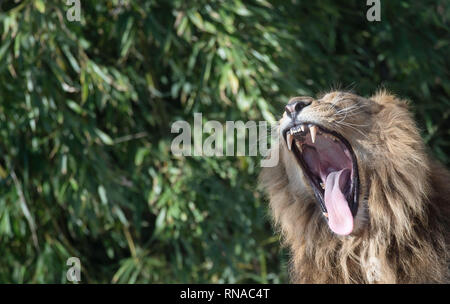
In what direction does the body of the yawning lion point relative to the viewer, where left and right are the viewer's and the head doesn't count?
facing the viewer and to the left of the viewer
